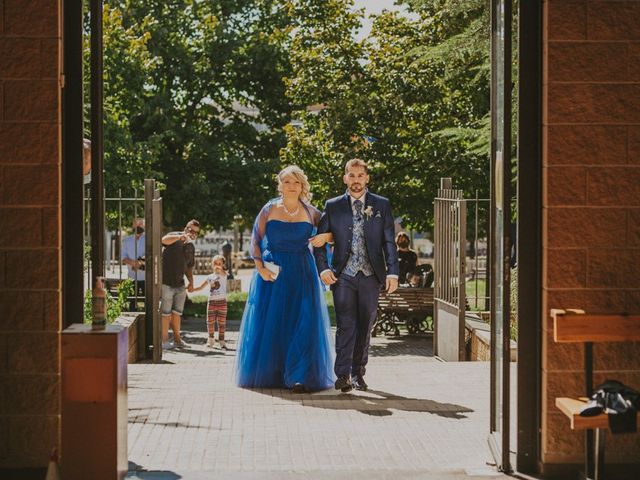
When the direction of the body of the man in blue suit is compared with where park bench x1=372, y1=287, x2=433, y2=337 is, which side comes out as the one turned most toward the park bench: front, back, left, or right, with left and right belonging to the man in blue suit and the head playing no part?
back

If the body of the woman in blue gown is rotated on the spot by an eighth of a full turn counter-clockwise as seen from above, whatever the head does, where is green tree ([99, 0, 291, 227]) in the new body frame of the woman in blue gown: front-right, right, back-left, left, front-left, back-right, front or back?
back-left

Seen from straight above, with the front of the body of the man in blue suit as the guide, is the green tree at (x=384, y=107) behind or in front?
behind

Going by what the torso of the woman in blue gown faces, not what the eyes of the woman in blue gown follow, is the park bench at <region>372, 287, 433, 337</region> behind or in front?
behind

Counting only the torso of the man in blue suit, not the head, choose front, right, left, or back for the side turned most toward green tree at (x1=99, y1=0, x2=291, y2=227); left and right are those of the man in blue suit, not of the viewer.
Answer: back

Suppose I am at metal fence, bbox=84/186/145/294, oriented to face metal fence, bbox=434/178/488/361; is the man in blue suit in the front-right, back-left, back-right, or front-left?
front-right

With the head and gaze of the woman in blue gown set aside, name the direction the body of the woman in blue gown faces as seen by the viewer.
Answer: toward the camera

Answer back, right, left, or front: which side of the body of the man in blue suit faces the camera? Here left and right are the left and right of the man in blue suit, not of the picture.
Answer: front

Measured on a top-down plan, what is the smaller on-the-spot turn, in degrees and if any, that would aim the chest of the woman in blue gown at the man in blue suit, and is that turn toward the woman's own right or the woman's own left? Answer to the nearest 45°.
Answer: approximately 45° to the woman's own left
